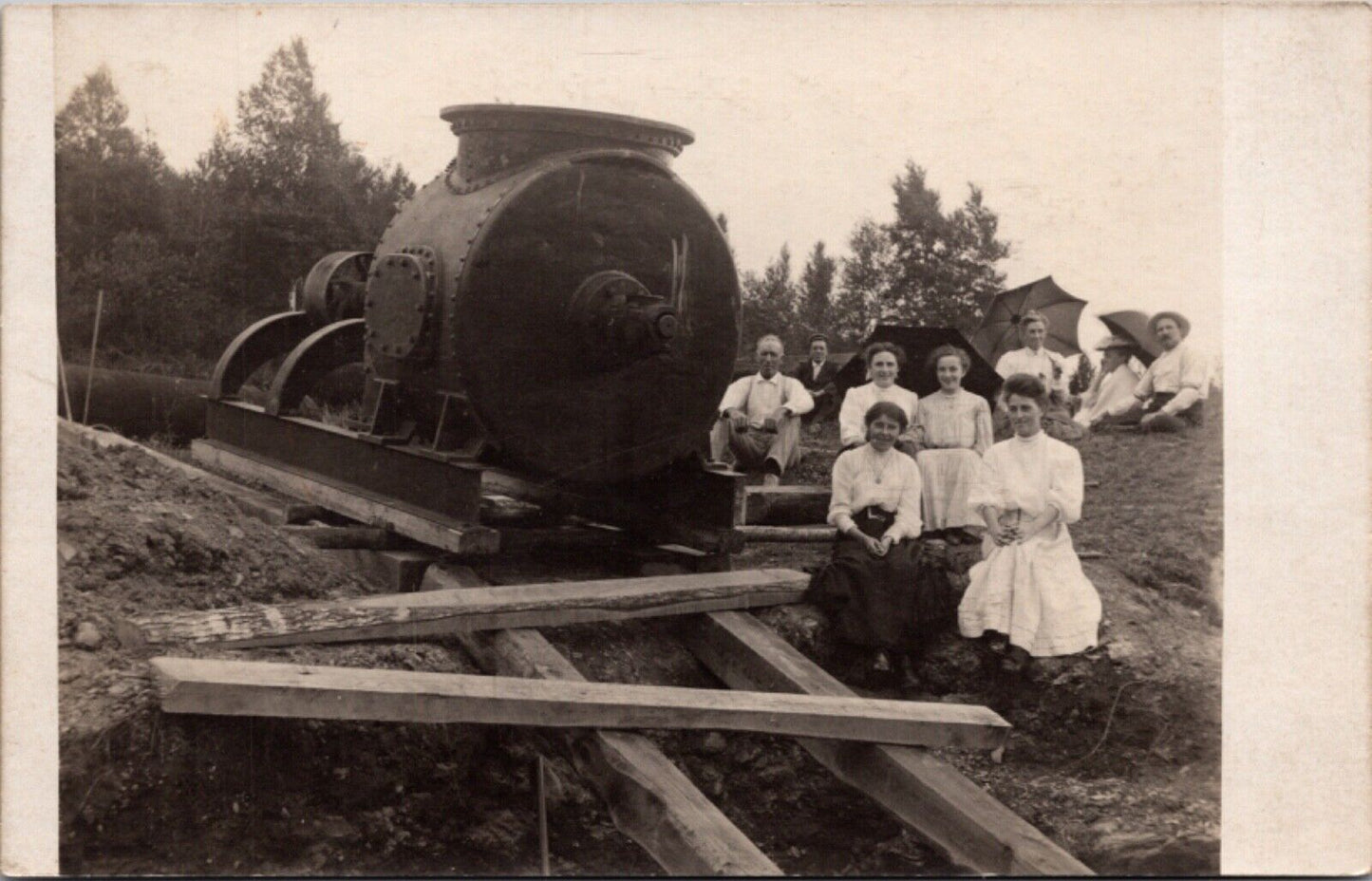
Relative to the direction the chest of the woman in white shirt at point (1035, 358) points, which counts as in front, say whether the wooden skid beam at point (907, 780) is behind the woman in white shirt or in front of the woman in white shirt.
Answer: in front

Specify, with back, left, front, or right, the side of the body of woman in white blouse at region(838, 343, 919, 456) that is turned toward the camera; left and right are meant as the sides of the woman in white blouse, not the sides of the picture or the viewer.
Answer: front

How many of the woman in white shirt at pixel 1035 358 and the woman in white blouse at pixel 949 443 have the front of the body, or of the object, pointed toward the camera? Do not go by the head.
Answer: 2

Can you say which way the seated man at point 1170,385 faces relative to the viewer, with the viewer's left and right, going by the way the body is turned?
facing the viewer and to the left of the viewer

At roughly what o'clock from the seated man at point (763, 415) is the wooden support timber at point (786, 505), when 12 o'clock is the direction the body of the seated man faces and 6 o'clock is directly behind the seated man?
The wooden support timber is roughly at 12 o'clock from the seated man.

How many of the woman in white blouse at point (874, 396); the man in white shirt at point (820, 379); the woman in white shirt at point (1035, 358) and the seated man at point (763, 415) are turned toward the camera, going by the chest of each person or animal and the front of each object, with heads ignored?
4

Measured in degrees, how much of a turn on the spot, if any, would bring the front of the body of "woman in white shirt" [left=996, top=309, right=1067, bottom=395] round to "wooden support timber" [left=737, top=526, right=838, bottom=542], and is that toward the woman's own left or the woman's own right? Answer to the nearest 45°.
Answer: approximately 45° to the woman's own right

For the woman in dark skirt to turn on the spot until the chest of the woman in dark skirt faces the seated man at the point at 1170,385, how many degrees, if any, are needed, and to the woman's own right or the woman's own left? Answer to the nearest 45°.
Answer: approximately 135° to the woman's own left

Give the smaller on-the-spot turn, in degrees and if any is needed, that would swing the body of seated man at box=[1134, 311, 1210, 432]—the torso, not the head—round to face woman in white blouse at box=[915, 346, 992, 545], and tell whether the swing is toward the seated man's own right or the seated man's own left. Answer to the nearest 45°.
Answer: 0° — they already face them

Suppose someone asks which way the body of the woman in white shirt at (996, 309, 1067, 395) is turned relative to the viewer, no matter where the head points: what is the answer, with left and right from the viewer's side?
facing the viewer

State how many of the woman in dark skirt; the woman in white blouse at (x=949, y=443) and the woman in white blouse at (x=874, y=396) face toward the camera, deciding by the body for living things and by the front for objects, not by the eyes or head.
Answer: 3
